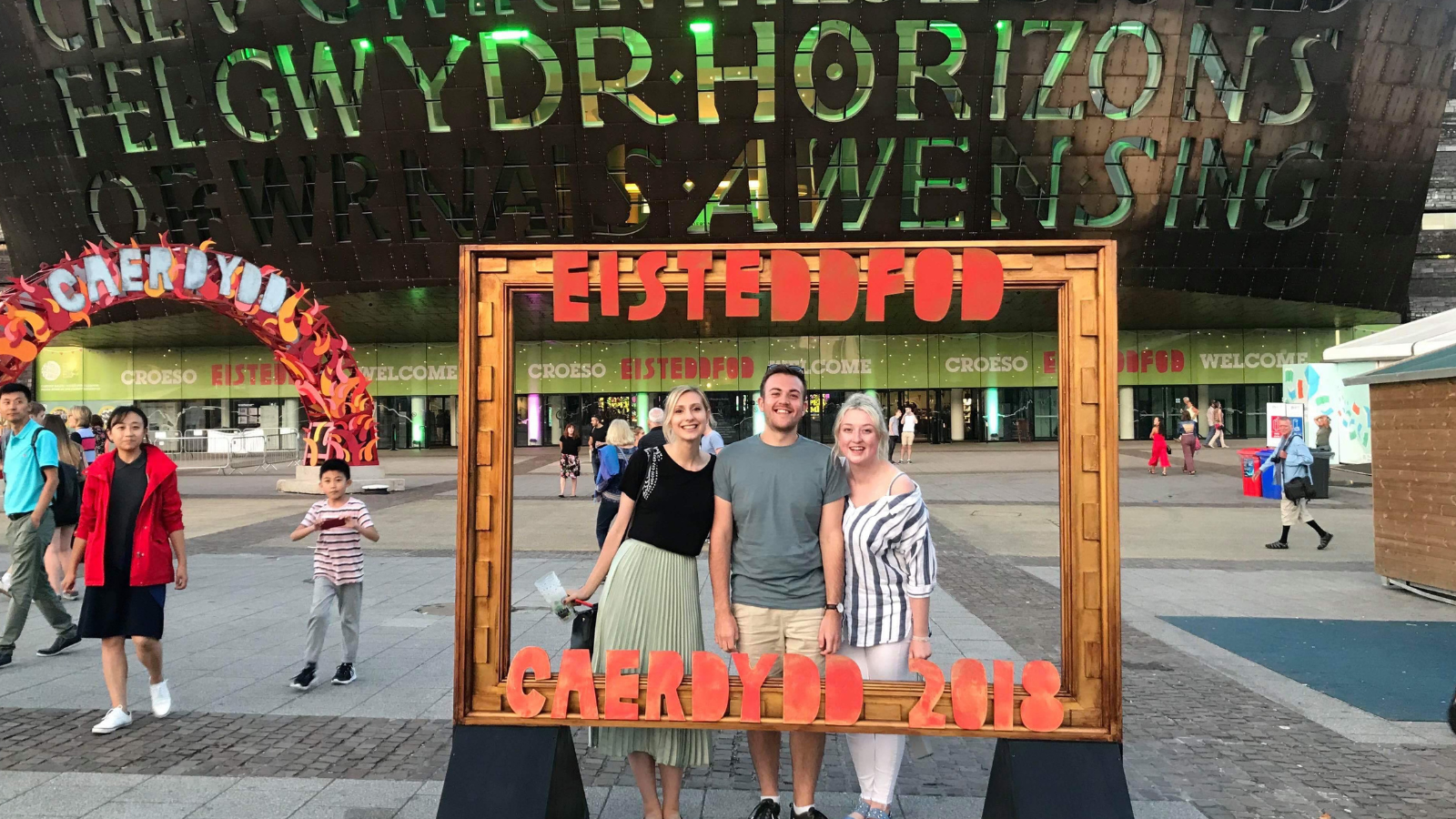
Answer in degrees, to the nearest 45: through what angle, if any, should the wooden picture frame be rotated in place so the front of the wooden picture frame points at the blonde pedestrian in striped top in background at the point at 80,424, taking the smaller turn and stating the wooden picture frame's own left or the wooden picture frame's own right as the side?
approximately 135° to the wooden picture frame's own right

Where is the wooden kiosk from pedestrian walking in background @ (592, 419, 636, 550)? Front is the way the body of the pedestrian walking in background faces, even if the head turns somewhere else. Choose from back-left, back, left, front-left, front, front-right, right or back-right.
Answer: right

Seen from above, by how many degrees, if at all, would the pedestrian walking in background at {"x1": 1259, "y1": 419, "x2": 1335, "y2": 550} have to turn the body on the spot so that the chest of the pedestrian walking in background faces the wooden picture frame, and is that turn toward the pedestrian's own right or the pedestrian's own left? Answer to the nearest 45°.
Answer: approximately 90° to the pedestrian's own left

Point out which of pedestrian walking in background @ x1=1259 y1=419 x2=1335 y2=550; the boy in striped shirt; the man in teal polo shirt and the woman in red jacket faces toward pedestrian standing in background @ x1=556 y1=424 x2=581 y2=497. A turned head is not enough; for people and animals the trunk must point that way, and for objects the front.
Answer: pedestrian walking in background @ x1=1259 y1=419 x2=1335 y2=550

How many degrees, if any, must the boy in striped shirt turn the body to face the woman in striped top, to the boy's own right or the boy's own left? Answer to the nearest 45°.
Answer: approximately 45° to the boy's own left

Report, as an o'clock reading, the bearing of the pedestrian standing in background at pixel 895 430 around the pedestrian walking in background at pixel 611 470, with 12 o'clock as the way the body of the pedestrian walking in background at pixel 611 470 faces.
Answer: the pedestrian standing in background at pixel 895 430 is roughly at 1 o'clock from the pedestrian walking in background at pixel 611 470.

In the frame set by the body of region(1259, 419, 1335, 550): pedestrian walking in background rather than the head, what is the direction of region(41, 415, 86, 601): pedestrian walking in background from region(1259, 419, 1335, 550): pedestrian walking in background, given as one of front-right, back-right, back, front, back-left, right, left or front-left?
front-left

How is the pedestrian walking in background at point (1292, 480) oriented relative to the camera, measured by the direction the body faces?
to the viewer's left

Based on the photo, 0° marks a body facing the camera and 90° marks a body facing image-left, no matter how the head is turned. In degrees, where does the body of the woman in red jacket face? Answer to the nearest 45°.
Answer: approximately 0°

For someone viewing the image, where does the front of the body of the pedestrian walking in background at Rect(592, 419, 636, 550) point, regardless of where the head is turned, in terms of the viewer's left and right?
facing away from the viewer

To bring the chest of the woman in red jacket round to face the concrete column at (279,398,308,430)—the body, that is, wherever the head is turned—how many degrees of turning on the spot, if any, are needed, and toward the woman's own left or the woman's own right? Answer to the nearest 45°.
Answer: approximately 180°

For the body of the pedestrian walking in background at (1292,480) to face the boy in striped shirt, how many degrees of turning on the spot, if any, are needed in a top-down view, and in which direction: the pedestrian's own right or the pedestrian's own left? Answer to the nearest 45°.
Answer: approximately 45° to the pedestrian's own left

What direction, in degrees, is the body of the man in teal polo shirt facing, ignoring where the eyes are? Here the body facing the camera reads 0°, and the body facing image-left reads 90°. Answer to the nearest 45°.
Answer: approximately 45°
